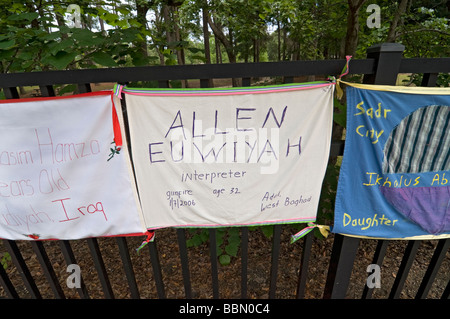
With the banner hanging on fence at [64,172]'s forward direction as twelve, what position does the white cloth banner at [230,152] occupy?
The white cloth banner is roughly at 10 o'clock from the banner hanging on fence.

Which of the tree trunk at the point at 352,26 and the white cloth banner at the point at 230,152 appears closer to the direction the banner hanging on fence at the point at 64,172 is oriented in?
the white cloth banner

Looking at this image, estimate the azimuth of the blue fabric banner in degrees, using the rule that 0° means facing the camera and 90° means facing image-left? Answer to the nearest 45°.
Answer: approximately 0°

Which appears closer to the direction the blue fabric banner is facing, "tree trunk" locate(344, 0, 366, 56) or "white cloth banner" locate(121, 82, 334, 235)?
the white cloth banner

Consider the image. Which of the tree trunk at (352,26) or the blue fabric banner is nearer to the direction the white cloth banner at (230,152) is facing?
the blue fabric banner

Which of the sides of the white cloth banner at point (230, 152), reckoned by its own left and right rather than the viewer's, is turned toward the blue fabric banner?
left

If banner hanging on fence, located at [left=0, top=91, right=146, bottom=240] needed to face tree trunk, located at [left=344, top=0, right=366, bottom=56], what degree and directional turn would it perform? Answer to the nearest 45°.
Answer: approximately 90° to its left

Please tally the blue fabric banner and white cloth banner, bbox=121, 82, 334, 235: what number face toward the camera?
2

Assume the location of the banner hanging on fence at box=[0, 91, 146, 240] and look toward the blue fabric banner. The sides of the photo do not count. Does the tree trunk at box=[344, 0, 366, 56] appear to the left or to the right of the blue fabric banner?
left

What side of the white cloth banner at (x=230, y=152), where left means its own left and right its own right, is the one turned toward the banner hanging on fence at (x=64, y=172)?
right

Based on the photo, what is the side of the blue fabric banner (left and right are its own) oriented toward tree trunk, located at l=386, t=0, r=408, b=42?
back

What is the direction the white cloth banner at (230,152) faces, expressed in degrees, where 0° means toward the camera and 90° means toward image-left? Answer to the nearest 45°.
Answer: approximately 0°

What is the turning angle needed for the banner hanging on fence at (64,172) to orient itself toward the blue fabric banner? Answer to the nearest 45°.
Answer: approximately 45° to its left
